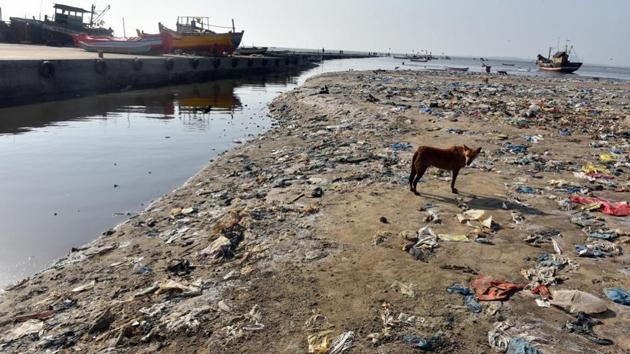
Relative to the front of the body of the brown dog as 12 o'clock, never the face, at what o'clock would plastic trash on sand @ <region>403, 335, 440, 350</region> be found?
The plastic trash on sand is roughly at 3 o'clock from the brown dog.

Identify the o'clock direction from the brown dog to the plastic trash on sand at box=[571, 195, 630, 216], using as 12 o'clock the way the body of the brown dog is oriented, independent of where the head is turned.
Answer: The plastic trash on sand is roughly at 12 o'clock from the brown dog.

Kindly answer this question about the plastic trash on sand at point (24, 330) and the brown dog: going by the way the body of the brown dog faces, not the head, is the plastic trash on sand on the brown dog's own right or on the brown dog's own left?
on the brown dog's own right

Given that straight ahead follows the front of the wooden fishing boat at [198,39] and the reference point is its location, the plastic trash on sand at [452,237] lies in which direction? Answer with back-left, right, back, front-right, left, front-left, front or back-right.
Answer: right

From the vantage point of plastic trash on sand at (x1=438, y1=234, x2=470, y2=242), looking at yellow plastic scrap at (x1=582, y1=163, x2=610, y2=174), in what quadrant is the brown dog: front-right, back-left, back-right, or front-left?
front-left

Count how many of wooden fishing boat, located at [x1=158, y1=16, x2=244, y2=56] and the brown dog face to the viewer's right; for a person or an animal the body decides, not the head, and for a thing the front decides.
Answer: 2

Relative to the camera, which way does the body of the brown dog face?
to the viewer's right

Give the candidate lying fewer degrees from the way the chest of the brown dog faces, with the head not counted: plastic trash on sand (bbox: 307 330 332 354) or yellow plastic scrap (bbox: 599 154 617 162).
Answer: the yellow plastic scrap

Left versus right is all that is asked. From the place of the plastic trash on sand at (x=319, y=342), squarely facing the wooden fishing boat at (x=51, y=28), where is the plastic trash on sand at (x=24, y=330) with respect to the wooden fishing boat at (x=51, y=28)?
left

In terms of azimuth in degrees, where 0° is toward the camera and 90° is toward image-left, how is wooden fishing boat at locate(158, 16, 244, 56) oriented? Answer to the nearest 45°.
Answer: approximately 270°

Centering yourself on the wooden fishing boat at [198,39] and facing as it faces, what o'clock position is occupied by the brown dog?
The brown dog is roughly at 3 o'clock from the wooden fishing boat.

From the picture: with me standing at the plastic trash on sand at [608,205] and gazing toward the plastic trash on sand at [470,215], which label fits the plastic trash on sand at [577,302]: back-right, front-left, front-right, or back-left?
front-left
